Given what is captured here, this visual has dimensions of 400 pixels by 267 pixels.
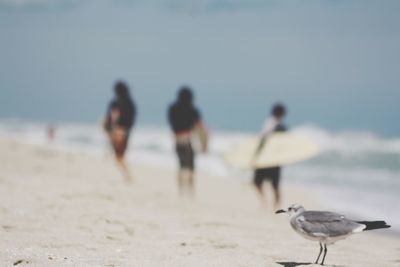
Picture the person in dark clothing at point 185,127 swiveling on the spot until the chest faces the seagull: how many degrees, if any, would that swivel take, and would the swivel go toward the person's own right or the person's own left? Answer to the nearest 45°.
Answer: approximately 180°

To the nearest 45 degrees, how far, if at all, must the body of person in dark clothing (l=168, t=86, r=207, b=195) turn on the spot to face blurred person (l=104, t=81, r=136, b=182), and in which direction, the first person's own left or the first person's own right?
approximately 45° to the first person's own left

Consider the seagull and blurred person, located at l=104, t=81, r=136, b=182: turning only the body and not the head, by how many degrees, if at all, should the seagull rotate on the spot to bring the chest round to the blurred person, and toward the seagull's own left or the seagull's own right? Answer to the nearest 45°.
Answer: approximately 45° to the seagull's own right

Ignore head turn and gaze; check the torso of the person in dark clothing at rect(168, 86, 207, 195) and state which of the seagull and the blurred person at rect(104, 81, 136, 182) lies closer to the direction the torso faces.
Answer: the blurred person

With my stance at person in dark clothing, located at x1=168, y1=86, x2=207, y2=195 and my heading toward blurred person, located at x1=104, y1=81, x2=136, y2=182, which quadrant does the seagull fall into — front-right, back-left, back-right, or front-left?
back-left

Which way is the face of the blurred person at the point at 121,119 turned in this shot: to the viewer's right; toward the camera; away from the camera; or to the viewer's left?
away from the camera

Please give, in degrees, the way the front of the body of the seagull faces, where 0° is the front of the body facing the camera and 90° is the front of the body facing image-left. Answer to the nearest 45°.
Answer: approximately 90°

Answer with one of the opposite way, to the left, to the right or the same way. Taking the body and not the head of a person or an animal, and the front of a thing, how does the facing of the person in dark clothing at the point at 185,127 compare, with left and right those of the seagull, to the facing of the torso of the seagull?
to the right

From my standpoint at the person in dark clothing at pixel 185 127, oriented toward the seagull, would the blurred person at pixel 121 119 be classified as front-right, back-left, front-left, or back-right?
back-right

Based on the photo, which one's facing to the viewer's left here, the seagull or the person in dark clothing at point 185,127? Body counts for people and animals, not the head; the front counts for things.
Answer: the seagull

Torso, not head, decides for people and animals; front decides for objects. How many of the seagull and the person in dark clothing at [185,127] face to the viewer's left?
1

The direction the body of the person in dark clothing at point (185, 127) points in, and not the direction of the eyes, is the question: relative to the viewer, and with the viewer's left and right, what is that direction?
facing away from the viewer

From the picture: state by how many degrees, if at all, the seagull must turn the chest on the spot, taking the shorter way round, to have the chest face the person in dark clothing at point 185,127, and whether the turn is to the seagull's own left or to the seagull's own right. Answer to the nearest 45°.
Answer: approximately 45° to the seagull's own right
